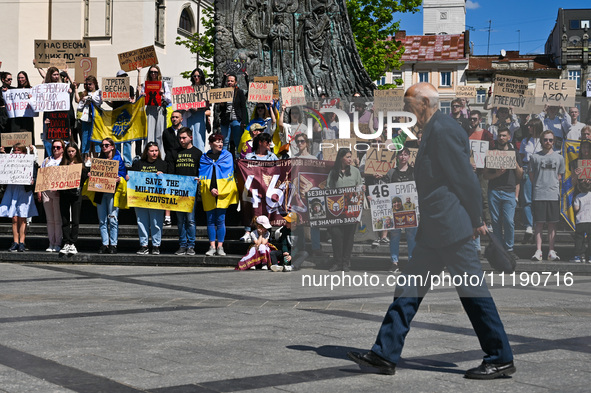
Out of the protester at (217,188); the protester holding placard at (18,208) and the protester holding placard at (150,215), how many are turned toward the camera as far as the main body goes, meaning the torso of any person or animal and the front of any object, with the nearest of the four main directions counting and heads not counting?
3

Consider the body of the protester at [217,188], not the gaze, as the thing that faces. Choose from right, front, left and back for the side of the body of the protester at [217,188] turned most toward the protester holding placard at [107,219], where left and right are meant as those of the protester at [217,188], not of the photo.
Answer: right

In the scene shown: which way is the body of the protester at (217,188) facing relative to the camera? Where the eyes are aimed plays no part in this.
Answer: toward the camera

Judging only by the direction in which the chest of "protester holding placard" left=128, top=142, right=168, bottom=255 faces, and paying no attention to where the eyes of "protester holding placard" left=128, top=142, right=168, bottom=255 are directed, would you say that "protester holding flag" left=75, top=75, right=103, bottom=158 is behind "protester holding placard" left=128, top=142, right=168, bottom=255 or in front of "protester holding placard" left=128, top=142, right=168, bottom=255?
behind

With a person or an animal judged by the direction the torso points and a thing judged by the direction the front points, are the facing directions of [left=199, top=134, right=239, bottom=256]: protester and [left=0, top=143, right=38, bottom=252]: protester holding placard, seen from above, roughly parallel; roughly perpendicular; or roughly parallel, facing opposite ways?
roughly parallel

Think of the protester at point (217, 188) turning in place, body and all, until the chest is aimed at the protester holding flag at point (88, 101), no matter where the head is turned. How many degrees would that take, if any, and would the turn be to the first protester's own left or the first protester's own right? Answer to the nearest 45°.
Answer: approximately 135° to the first protester's own right

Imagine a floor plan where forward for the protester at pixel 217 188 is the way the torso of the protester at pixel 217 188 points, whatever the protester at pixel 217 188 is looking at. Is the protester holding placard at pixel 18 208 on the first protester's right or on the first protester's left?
on the first protester's right

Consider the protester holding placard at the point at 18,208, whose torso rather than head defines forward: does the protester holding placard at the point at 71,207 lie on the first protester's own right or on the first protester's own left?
on the first protester's own left

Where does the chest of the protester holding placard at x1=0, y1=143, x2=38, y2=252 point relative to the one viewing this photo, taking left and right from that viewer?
facing the viewer

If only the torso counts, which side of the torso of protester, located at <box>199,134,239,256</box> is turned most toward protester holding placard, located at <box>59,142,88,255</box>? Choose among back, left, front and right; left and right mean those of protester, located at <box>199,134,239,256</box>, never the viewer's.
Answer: right

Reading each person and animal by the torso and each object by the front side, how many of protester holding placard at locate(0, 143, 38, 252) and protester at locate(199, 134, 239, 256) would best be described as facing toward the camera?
2

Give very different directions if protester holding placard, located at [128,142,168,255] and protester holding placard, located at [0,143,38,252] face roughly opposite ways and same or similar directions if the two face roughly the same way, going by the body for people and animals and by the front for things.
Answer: same or similar directions

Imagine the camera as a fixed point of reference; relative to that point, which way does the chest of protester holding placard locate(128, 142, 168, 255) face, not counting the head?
toward the camera

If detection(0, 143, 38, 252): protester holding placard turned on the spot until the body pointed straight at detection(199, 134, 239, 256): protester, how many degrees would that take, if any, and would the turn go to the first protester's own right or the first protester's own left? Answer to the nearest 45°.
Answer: approximately 45° to the first protester's own left
